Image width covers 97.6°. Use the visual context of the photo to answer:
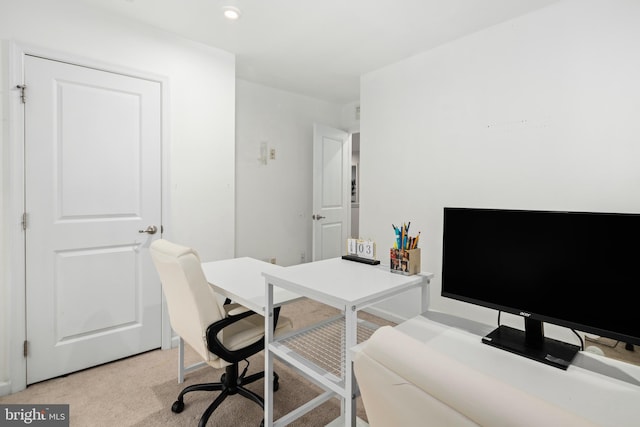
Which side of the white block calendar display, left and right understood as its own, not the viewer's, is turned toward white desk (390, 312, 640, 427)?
left

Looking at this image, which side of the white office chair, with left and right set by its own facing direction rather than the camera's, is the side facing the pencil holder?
right

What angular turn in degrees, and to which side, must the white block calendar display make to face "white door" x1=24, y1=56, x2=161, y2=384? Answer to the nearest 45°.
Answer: approximately 45° to its right

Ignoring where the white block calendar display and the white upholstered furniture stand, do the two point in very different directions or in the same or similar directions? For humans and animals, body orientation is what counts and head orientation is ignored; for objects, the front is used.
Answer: very different directions

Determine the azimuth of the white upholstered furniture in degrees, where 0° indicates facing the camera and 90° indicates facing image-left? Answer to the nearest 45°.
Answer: approximately 225°

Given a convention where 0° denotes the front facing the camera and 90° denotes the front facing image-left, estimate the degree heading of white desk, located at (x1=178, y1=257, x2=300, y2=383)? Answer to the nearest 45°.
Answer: approximately 45°

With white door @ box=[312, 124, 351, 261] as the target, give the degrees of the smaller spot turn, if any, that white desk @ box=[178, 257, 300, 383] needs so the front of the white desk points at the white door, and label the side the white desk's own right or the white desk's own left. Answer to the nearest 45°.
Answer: approximately 180°

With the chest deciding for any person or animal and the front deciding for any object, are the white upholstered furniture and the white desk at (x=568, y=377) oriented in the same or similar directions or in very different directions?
very different directions

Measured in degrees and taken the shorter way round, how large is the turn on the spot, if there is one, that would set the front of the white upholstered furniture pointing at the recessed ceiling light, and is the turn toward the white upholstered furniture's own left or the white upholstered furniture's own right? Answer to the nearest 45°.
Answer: approximately 90° to the white upholstered furniture's own left

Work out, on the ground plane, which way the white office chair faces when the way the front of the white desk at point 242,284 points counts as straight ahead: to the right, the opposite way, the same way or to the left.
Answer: the opposite way
